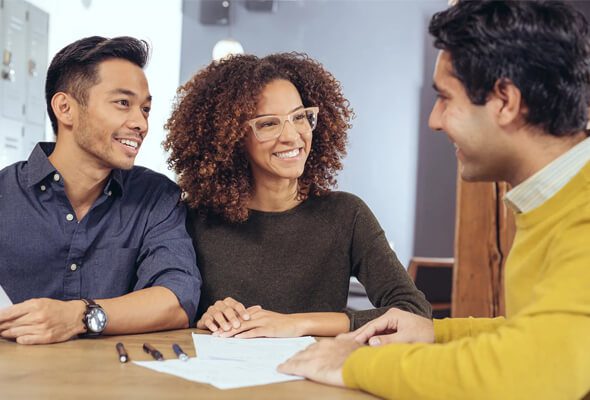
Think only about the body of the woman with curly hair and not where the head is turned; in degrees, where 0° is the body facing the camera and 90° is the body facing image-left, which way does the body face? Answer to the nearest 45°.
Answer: approximately 0°

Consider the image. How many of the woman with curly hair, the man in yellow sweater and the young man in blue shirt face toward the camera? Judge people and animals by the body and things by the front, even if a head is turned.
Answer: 2

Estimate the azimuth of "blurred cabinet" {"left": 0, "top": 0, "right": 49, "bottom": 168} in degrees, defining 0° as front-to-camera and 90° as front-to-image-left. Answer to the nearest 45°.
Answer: approximately 315°

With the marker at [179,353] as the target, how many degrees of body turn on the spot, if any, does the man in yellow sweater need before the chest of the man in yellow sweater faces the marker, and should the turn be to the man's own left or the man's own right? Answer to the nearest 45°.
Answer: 0° — they already face it

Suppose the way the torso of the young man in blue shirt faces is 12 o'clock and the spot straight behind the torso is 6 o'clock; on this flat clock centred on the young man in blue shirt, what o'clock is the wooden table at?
The wooden table is roughly at 12 o'clock from the young man in blue shirt.

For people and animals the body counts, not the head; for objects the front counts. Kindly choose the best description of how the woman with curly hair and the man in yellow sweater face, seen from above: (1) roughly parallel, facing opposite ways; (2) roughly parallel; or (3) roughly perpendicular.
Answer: roughly perpendicular

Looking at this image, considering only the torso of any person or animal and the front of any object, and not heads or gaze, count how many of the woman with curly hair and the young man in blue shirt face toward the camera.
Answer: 2

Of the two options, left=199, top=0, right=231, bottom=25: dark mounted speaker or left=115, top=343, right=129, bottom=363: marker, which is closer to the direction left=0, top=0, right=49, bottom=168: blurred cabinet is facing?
the marker

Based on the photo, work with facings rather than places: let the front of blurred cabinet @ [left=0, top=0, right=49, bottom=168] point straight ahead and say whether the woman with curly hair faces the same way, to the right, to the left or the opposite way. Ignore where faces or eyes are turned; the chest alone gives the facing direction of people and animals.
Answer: to the right

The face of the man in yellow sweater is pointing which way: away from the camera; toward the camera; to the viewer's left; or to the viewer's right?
to the viewer's left

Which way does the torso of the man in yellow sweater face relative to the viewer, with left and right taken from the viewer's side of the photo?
facing to the left of the viewer
